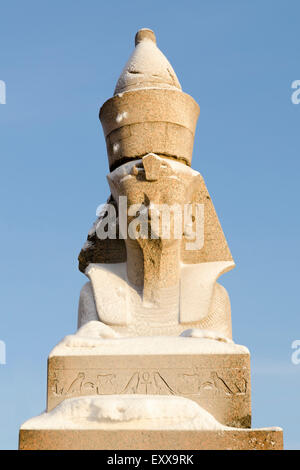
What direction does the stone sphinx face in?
toward the camera
